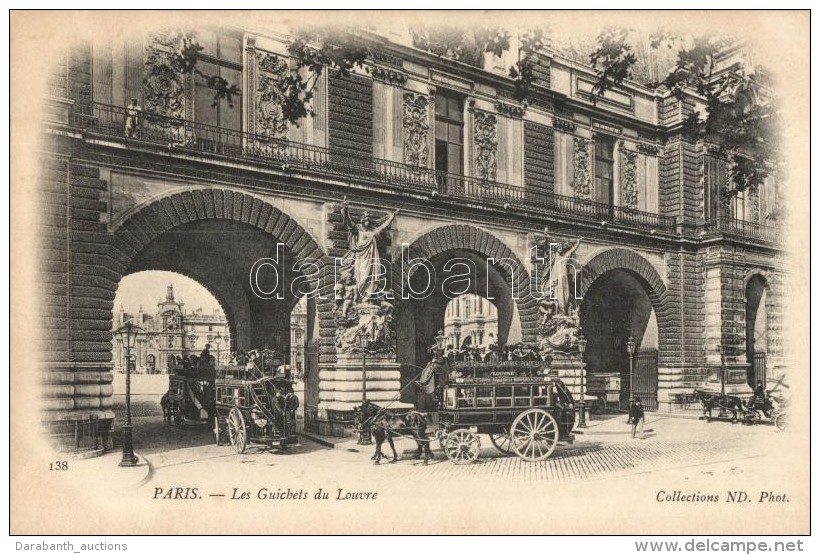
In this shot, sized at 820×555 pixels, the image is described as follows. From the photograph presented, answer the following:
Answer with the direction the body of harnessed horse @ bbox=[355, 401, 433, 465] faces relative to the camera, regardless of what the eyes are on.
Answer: to the viewer's left

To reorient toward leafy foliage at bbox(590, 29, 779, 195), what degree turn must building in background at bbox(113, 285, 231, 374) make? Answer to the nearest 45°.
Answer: approximately 45° to its left

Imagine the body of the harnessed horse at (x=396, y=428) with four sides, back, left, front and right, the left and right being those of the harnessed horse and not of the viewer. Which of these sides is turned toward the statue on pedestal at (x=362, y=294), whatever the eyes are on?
right

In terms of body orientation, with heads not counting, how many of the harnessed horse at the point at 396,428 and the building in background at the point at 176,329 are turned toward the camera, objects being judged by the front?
1

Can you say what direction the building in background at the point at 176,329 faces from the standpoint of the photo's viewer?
facing the viewer

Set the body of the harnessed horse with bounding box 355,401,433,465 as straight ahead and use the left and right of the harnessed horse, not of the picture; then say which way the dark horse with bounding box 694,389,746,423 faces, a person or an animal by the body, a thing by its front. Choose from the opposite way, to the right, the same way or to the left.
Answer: the same way

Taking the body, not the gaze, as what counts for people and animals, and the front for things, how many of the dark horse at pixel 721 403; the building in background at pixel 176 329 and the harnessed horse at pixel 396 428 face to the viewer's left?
2

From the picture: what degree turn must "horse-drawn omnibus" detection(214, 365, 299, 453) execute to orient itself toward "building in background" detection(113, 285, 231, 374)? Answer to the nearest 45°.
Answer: approximately 45° to its right

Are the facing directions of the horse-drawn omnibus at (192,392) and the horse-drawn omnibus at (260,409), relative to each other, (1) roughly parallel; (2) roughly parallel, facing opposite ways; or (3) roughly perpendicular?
roughly parallel

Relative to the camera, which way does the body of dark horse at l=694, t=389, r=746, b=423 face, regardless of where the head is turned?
to the viewer's left
